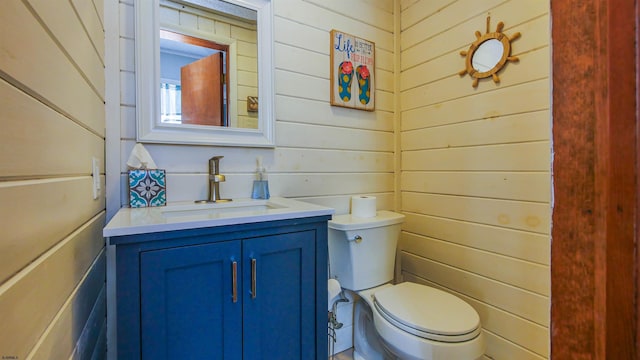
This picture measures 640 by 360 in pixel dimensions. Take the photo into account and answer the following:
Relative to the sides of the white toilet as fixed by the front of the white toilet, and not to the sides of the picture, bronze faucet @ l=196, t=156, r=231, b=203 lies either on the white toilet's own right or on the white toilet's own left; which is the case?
on the white toilet's own right

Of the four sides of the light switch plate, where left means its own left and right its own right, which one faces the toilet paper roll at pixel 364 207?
front

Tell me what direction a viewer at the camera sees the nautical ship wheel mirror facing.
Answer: facing the viewer and to the left of the viewer

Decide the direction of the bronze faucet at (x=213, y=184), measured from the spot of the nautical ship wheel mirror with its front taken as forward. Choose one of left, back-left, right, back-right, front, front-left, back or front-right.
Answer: front

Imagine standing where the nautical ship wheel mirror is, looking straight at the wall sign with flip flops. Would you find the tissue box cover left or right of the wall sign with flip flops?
left

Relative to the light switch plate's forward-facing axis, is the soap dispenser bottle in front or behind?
in front

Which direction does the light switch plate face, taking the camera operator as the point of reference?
facing to the right of the viewer

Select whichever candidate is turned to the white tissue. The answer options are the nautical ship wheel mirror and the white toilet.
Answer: the nautical ship wheel mirror

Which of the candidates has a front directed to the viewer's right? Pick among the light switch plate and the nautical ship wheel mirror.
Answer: the light switch plate

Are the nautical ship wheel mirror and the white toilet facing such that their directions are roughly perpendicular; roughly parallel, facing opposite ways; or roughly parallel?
roughly perpendicular

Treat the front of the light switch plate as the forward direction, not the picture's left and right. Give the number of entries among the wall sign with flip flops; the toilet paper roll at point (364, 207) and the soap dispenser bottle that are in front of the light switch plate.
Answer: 3

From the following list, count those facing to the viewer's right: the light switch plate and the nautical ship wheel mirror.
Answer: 1

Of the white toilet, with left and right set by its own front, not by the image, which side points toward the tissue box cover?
right

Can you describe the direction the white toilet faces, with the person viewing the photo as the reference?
facing the viewer and to the right of the viewer

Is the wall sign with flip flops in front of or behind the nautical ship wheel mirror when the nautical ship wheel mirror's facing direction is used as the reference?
in front
